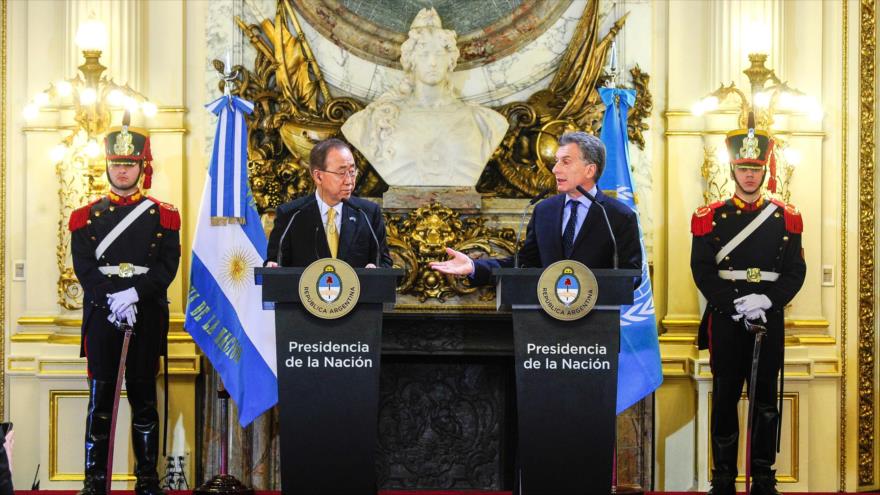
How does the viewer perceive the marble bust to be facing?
facing the viewer

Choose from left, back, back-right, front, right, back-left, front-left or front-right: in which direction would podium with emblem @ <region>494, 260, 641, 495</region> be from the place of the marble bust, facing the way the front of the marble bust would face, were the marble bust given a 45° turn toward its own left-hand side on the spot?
front-right

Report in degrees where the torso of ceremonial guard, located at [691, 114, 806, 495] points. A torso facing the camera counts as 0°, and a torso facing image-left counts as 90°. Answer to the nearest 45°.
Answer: approximately 0°

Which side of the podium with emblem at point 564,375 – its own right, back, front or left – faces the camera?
front

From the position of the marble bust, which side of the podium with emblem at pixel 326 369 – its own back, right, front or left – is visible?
back

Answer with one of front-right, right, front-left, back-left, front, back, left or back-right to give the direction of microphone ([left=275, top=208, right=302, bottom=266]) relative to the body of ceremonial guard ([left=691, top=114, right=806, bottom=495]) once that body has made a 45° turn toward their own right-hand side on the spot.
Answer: front

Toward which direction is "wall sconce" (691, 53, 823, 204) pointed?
toward the camera

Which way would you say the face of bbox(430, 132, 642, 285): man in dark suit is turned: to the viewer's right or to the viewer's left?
to the viewer's left

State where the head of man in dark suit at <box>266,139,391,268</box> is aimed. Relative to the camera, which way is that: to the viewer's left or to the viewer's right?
to the viewer's right

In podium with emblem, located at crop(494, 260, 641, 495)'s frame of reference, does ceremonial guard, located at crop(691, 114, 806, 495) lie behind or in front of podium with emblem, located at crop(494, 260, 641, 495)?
behind
